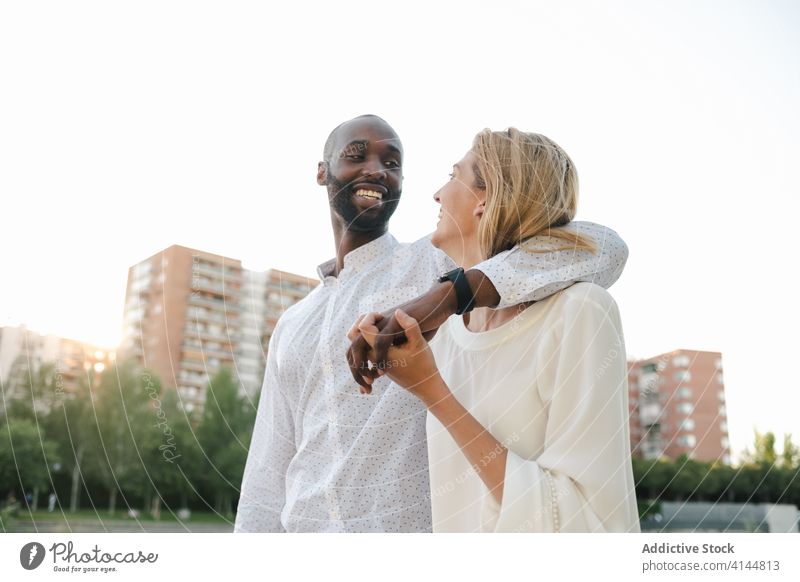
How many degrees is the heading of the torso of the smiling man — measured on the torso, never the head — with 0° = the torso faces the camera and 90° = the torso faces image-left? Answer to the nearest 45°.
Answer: approximately 0°

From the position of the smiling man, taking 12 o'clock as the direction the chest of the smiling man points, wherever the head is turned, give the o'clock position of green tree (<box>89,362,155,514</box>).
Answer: The green tree is roughly at 5 o'clock from the smiling man.

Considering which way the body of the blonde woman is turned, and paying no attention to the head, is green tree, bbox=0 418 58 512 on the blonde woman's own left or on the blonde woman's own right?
on the blonde woman's own right

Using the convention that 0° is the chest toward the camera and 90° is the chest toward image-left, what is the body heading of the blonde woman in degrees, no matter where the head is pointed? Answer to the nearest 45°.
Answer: approximately 45°

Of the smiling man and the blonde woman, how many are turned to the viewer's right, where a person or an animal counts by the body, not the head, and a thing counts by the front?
0

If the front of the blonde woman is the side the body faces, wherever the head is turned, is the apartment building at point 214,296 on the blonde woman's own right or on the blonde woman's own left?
on the blonde woman's own right

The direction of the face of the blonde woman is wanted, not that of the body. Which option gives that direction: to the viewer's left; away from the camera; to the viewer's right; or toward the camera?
to the viewer's left
